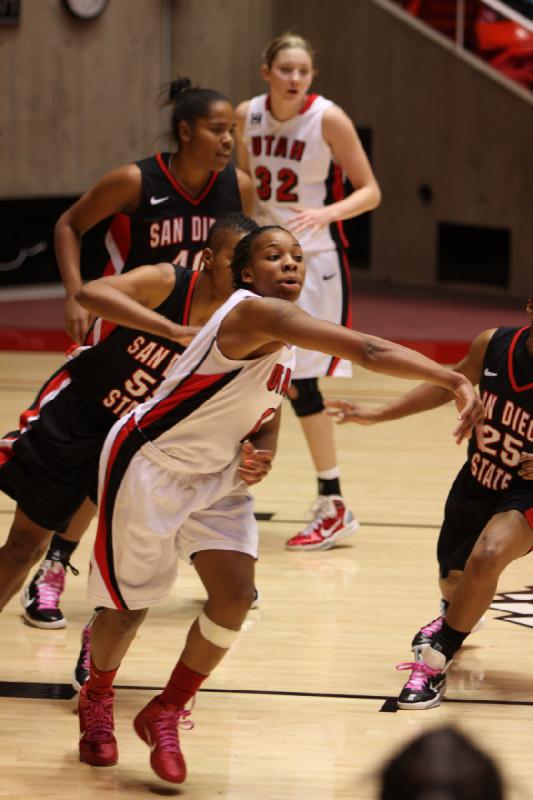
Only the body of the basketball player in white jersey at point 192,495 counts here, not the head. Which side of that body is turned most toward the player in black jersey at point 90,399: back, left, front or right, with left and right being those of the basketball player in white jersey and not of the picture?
back

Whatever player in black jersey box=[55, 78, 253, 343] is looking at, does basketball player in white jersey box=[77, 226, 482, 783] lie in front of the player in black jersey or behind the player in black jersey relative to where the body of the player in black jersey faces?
in front

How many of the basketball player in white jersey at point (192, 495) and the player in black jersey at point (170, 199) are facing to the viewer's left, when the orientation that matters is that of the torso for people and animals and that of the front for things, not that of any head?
0

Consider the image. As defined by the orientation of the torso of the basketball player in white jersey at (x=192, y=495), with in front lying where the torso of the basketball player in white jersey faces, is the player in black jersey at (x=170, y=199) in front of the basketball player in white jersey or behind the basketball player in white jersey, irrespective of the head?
behind

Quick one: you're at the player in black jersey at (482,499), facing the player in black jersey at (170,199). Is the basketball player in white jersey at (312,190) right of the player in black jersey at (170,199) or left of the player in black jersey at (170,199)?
right

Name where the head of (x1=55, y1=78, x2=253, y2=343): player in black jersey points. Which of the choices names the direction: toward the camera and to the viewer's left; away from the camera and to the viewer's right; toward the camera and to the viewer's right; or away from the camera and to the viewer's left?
toward the camera and to the viewer's right

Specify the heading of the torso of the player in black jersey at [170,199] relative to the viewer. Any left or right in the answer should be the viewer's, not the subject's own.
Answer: facing the viewer and to the right of the viewer

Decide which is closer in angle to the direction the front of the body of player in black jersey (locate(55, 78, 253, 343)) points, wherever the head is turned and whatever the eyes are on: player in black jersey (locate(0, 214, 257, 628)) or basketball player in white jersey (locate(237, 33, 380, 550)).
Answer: the player in black jersey

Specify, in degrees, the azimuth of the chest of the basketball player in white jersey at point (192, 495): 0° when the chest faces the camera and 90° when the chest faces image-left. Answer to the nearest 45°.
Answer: approximately 315°
